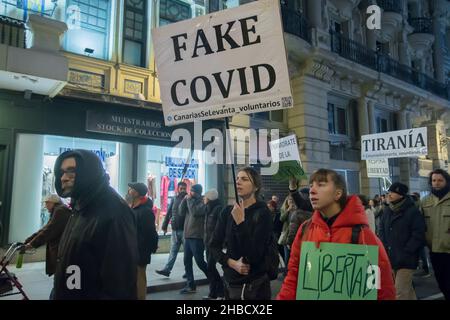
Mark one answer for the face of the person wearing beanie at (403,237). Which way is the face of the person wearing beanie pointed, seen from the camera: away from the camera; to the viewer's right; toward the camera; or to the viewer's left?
to the viewer's left

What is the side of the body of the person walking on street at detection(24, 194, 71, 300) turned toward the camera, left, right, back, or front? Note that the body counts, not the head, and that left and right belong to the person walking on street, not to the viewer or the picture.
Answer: left

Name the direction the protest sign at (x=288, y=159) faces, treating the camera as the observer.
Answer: facing the viewer

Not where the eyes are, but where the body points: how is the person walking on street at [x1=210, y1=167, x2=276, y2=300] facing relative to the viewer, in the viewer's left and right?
facing the viewer and to the left of the viewer

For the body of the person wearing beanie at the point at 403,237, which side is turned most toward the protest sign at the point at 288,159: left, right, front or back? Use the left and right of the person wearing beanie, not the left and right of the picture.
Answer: right

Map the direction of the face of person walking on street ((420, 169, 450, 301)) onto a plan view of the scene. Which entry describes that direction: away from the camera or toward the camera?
toward the camera

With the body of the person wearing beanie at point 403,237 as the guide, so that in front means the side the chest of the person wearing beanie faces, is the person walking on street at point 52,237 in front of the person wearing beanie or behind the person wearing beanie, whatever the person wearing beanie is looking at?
in front
